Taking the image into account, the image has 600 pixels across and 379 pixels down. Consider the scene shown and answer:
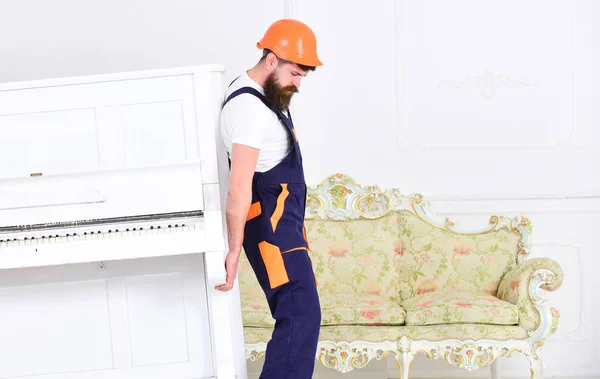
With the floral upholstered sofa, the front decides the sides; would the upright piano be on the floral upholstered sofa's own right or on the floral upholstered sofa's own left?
on the floral upholstered sofa's own right

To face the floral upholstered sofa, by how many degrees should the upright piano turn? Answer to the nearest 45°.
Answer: approximately 90° to its left

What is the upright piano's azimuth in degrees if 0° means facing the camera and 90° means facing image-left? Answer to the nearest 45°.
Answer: approximately 0°
